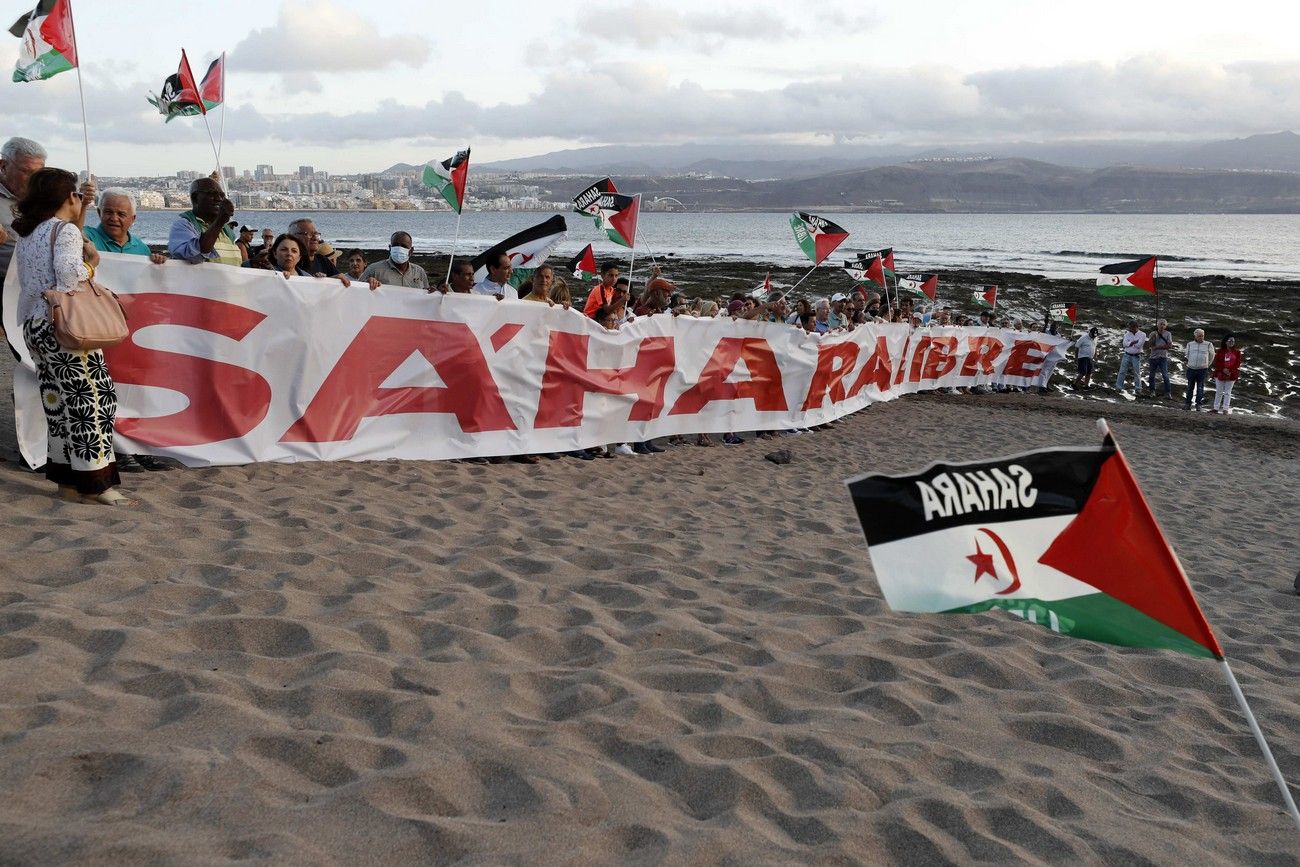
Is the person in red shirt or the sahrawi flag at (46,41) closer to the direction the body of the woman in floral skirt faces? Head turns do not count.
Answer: the person in red shirt

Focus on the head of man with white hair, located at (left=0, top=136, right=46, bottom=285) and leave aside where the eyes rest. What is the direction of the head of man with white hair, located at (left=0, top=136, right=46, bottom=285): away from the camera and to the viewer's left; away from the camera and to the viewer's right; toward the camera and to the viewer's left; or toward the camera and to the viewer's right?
toward the camera and to the viewer's right

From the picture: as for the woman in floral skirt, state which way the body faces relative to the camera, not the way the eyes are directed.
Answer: to the viewer's right

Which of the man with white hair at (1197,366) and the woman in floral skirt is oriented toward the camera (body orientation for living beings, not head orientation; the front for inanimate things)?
the man with white hair

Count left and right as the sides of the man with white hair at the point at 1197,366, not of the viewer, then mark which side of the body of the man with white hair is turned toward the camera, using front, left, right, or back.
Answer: front

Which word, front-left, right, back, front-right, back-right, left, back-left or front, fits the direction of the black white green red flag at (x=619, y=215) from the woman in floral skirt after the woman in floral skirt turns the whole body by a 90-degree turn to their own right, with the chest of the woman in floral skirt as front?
back-left

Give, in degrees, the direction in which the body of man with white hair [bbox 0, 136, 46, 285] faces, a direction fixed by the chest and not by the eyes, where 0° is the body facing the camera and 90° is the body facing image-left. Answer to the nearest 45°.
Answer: approximately 270°

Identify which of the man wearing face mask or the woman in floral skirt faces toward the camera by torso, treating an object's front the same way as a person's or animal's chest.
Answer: the man wearing face mask

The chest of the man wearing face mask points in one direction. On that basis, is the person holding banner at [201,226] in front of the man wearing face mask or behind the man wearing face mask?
in front

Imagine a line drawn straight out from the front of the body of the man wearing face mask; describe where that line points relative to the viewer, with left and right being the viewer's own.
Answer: facing the viewer

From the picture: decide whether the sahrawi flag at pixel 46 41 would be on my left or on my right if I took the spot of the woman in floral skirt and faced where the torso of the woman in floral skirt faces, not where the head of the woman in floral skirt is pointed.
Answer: on my left
